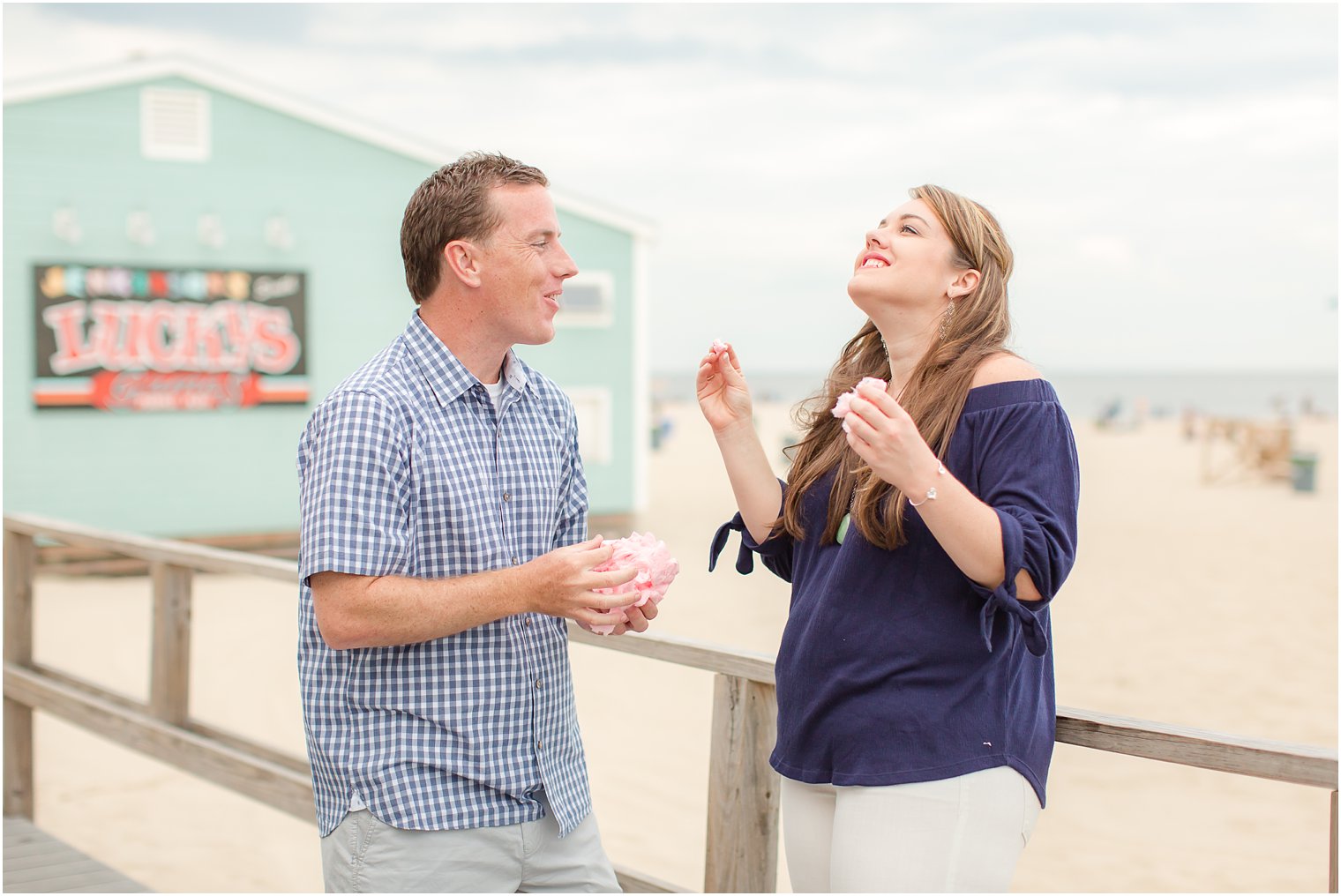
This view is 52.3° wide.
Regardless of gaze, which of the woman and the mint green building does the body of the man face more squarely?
the woman

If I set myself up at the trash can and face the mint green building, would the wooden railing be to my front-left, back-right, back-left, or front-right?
front-left

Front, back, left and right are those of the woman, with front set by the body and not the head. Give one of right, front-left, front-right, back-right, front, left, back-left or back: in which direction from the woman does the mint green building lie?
right

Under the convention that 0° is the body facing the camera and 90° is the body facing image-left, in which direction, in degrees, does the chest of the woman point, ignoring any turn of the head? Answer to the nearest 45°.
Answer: approximately 45°

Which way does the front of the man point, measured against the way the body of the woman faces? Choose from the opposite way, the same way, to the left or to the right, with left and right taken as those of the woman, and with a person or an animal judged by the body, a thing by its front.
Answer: to the left

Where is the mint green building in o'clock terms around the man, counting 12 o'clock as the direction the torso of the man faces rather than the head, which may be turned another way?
The mint green building is roughly at 7 o'clock from the man.

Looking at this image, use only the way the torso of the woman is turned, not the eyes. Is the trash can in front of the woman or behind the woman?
behind

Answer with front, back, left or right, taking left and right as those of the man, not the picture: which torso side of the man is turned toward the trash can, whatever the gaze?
left

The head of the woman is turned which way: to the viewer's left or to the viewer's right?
to the viewer's left

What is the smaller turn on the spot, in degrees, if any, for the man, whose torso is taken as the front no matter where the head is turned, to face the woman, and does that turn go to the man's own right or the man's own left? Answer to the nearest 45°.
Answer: approximately 45° to the man's own left

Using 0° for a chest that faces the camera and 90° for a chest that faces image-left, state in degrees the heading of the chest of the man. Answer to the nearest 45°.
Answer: approximately 315°

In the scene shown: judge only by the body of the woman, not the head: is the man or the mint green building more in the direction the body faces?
the man

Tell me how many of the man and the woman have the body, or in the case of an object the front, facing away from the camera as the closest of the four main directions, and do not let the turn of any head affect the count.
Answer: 0

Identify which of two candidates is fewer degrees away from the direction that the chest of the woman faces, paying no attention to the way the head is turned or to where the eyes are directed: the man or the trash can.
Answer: the man

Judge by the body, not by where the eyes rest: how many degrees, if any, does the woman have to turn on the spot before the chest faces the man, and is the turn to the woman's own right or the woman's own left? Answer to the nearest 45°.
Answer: approximately 45° to the woman's own right

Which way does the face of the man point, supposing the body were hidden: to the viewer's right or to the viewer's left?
to the viewer's right
